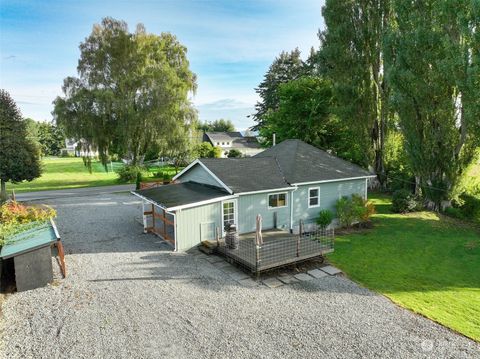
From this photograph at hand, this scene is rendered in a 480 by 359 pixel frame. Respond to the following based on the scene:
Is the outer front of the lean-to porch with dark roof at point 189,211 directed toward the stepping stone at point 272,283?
no

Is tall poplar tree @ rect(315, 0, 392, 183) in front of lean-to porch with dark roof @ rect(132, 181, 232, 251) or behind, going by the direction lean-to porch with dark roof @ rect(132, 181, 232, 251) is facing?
behind

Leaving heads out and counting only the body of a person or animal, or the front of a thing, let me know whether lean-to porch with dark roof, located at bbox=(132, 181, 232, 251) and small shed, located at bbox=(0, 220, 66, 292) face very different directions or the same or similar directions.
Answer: very different directions

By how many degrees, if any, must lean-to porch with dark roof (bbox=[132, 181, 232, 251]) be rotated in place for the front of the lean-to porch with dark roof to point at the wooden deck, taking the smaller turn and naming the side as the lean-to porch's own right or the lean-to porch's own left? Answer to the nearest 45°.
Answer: approximately 90° to the lean-to porch's own left

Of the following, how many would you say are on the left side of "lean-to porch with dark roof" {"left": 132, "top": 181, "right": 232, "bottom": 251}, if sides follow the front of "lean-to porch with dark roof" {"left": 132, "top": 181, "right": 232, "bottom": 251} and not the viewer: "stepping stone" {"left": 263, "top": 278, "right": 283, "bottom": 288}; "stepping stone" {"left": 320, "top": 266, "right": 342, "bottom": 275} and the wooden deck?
3

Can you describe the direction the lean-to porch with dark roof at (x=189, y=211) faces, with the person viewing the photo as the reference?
facing the viewer and to the left of the viewer

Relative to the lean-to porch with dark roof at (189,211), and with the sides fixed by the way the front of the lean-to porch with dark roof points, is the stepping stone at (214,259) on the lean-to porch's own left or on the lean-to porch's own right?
on the lean-to porch's own left

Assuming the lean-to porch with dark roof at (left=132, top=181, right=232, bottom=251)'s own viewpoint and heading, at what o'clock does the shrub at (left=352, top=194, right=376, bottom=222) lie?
The shrub is roughly at 7 o'clock from the lean-to porch with dark roof.

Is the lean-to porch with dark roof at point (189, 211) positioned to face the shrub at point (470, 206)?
no
